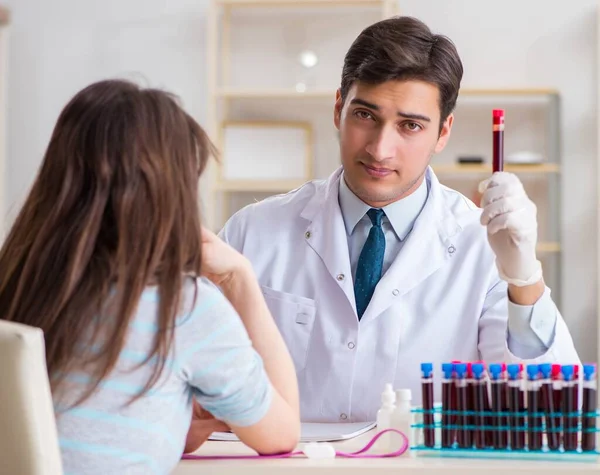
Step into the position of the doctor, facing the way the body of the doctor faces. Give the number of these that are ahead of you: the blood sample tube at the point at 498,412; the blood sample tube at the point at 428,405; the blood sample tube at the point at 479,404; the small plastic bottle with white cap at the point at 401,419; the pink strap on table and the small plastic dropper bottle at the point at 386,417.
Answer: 6

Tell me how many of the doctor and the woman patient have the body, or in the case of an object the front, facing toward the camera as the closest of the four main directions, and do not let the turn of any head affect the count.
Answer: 1

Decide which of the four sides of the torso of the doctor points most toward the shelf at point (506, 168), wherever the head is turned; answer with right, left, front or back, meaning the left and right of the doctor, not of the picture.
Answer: back

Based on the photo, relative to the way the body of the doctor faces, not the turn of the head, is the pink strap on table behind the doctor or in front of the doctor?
in front

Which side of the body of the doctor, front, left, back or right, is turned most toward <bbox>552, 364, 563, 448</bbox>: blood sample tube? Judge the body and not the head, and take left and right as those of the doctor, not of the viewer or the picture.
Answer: front

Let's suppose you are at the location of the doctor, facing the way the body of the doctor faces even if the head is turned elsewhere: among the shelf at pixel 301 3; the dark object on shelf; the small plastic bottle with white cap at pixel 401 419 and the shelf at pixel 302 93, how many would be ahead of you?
1

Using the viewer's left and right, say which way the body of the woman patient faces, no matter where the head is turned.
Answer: facing away from the viewer and to the right of the viewer

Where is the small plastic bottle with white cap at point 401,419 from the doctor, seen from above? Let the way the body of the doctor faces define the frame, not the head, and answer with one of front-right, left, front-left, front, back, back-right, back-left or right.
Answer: front

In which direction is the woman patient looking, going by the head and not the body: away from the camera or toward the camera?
away from the camera

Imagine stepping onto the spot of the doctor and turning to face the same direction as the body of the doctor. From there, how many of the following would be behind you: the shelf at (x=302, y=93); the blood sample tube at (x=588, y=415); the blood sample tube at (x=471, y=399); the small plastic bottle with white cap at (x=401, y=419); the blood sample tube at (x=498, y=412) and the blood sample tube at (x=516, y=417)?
1
